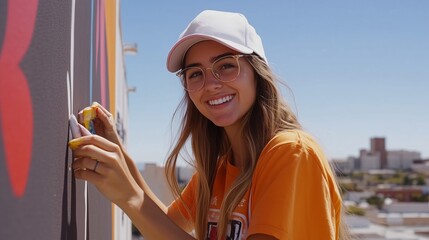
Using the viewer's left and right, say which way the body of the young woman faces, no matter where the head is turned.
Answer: facing the viewer and to the left of the viewer
